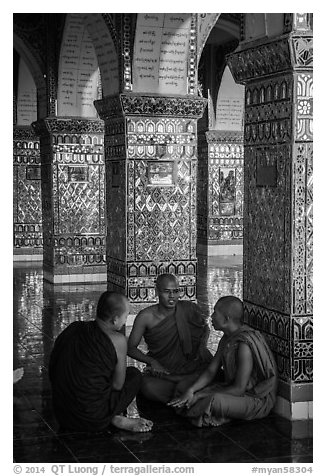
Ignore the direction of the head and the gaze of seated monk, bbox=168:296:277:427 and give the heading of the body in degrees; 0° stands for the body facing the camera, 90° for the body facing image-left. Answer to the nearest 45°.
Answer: approximately 90°

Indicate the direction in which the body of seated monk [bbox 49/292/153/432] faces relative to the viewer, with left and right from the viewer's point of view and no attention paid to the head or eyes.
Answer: facing away from the viewer and to the right of the viewer

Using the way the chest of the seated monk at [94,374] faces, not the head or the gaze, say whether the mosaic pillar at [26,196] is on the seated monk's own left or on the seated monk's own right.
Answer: on the seated monk's own left

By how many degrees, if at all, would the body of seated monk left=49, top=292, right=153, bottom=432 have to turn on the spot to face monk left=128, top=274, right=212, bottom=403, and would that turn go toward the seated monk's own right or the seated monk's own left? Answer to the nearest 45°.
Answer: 0° — they already face them

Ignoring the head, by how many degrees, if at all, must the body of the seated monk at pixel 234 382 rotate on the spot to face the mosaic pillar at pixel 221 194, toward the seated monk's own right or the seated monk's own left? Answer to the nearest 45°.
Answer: approximately 90° to the seated monk's own right

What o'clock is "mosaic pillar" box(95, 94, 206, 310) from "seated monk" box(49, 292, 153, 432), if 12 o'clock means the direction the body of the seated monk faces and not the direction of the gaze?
The mosaic pillar is roughly at 11 o'clock from the seated monk.

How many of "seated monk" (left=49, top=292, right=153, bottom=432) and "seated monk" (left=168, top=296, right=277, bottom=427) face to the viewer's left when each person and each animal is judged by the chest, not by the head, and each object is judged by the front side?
1

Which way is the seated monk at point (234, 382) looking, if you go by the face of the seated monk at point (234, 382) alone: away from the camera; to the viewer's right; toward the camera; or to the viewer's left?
to the viewer's left

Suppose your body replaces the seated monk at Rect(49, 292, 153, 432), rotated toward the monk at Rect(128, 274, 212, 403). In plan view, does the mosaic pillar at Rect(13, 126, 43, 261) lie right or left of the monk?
left
